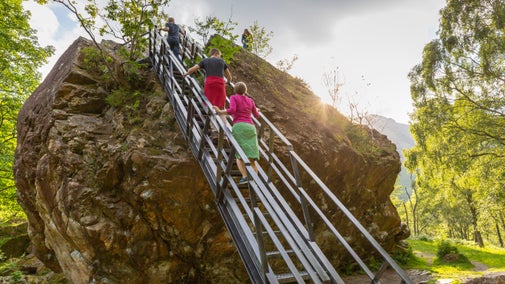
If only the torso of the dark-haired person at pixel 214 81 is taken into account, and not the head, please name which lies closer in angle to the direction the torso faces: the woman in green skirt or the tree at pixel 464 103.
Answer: the tree

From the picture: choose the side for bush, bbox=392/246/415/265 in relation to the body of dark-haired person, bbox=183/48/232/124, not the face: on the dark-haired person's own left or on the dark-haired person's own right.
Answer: on the dark-haired person's own right

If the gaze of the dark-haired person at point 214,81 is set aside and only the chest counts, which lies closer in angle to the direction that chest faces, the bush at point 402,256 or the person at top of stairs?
the person at top of stairs

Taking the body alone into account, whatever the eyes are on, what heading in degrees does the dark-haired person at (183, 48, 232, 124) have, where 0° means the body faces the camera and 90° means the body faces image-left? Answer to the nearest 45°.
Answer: approximately 180°

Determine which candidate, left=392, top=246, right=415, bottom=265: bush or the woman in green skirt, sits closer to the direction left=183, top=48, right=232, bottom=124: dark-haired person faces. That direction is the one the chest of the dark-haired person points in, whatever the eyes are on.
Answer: the bush

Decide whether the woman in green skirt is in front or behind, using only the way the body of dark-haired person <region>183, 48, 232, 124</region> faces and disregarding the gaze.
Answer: behind
